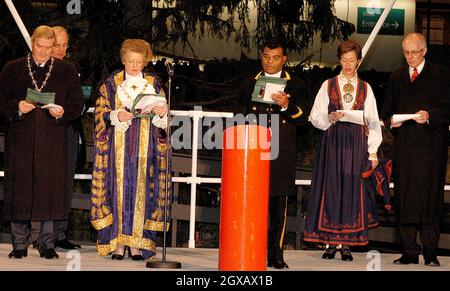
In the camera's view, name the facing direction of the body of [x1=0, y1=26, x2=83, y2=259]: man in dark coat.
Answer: toward the camera

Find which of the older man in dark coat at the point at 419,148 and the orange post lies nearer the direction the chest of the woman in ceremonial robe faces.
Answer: the orange post

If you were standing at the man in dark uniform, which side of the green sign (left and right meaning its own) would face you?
front

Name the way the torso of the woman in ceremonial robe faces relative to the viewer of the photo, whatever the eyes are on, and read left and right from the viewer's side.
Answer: facing the viewer

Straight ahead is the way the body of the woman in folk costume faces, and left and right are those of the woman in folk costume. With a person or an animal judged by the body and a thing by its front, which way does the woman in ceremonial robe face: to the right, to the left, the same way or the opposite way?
the same way

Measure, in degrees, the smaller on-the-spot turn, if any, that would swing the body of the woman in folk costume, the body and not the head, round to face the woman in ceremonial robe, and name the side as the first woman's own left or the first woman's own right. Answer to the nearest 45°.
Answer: approximately 90° to the first woman's own right

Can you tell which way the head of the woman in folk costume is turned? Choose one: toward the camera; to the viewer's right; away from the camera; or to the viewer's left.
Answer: toward the camera

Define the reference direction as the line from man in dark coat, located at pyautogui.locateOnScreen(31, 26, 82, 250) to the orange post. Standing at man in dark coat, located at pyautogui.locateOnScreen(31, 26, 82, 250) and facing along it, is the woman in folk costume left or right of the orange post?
left

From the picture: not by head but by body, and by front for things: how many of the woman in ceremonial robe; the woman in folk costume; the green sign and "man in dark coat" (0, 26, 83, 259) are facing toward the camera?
4

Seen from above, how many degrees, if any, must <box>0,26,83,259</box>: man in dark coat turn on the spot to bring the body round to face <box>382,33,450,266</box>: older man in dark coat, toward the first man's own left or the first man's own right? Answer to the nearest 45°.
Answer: approximately 90° to the first man's own left

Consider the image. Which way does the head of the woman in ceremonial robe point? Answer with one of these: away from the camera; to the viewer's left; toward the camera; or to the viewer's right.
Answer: toward the camera

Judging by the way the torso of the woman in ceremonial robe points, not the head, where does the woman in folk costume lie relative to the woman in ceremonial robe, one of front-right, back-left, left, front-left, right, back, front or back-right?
left

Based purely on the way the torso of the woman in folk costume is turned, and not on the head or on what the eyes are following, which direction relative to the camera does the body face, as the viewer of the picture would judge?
toward the camera

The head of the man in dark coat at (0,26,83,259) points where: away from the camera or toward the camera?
toward the camera

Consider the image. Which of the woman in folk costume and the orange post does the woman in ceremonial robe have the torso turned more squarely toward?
the orange post
